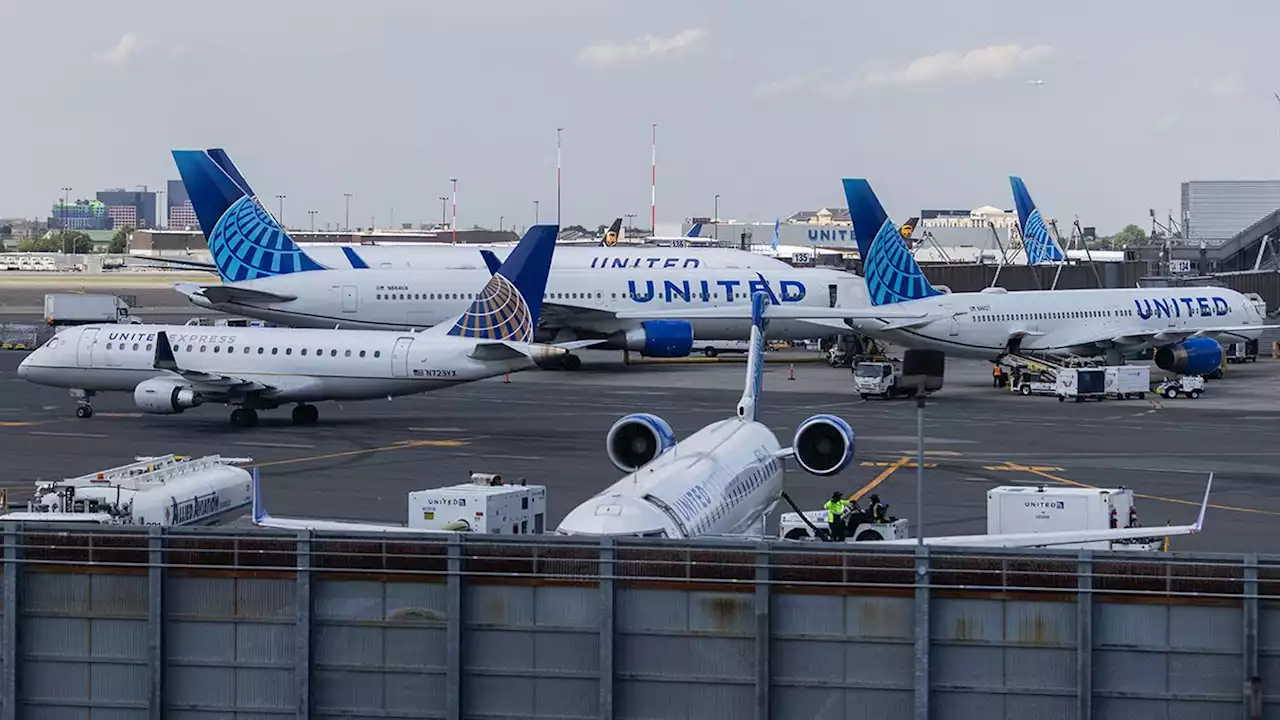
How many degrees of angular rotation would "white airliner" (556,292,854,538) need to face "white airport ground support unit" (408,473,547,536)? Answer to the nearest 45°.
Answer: approximately 45° to its right

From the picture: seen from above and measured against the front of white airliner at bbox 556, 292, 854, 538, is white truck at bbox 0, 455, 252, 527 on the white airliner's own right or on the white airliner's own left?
on the white airliner's own right

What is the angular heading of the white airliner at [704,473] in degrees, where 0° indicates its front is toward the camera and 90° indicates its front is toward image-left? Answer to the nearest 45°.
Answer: approximately 45°
